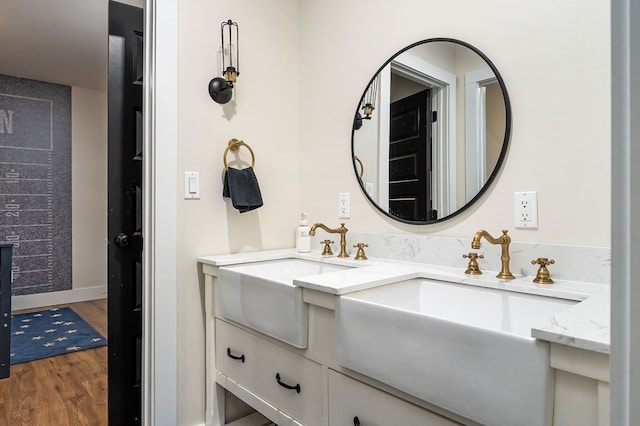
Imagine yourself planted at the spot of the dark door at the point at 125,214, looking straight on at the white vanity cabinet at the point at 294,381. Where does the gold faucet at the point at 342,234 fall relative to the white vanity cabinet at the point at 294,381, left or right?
left

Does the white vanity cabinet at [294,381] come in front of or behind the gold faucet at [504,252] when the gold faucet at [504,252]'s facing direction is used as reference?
in front

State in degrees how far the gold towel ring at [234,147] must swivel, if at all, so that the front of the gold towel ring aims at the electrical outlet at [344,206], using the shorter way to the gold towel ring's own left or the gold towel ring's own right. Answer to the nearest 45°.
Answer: approximately 45° to the gold towel ring's own left

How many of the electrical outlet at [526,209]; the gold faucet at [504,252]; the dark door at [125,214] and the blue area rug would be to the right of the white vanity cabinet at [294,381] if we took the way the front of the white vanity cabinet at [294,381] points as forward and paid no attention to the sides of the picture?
2

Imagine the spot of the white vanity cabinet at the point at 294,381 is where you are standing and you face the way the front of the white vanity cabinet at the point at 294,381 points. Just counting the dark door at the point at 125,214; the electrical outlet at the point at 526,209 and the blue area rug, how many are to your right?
2

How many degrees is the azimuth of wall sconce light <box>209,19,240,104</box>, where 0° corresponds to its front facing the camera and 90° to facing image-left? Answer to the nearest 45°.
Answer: approximately 315°
